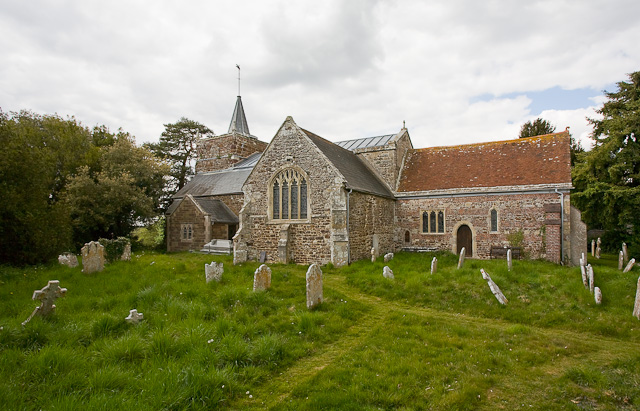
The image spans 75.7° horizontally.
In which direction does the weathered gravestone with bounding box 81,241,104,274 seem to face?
toward the camera

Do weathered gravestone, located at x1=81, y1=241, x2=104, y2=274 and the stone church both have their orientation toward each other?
no

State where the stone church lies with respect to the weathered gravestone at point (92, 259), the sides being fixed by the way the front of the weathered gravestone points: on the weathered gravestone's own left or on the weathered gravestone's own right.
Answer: on the weathered gravestone's own left

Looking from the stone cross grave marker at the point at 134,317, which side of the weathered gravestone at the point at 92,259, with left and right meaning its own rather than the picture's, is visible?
front

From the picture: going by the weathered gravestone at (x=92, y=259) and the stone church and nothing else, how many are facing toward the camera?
2

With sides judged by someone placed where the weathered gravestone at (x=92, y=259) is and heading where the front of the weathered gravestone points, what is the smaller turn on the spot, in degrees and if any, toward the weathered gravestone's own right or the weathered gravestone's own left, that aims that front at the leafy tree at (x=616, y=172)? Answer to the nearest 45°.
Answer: approximately 90° to the weathered gravestone's own left

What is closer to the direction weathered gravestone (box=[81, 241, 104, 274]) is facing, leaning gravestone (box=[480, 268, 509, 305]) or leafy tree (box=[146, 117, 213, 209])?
the leaning gravestone

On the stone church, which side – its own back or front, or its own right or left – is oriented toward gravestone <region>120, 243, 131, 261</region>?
right

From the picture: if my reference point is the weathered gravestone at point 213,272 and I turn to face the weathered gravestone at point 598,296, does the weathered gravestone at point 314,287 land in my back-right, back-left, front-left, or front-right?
front-right

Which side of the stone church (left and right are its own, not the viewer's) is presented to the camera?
front

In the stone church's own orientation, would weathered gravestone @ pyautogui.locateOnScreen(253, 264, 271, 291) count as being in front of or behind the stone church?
in front

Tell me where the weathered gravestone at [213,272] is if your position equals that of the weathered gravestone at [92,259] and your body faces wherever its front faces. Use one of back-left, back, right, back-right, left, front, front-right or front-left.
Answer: front-left

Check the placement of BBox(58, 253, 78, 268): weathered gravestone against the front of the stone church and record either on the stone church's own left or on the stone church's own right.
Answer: on the stone church's own right

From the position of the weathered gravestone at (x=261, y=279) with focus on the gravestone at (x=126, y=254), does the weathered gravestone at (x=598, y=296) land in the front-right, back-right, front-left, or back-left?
back-right

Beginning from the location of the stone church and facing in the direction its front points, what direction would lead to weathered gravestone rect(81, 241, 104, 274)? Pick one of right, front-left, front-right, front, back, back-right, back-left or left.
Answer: front-right
